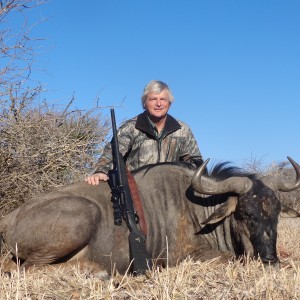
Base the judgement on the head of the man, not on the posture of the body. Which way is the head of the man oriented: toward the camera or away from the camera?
toward the camera

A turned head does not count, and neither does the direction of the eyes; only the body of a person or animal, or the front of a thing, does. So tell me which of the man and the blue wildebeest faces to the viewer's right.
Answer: the blue wildebeest

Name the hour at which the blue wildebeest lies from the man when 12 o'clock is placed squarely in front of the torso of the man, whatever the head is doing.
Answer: The blue wildebeest is roughly at 12 o'clock from the man.

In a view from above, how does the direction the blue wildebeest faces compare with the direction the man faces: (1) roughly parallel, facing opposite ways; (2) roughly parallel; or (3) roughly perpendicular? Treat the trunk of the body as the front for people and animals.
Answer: roughly perpendicular

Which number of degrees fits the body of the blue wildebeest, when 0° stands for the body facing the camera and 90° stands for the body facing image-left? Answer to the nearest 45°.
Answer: approximately 270°

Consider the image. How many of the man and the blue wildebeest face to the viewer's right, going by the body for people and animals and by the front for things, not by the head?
1

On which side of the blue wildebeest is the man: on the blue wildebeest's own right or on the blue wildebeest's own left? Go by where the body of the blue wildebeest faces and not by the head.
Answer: on the blue wildebeest's own left

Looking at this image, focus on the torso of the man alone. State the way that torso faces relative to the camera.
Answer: toward the camera
